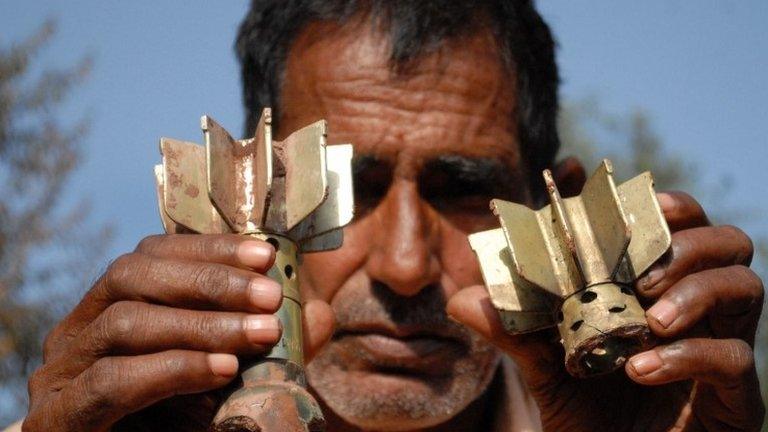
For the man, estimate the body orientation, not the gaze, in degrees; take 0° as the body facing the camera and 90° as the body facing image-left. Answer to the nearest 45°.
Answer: approximately 0°
